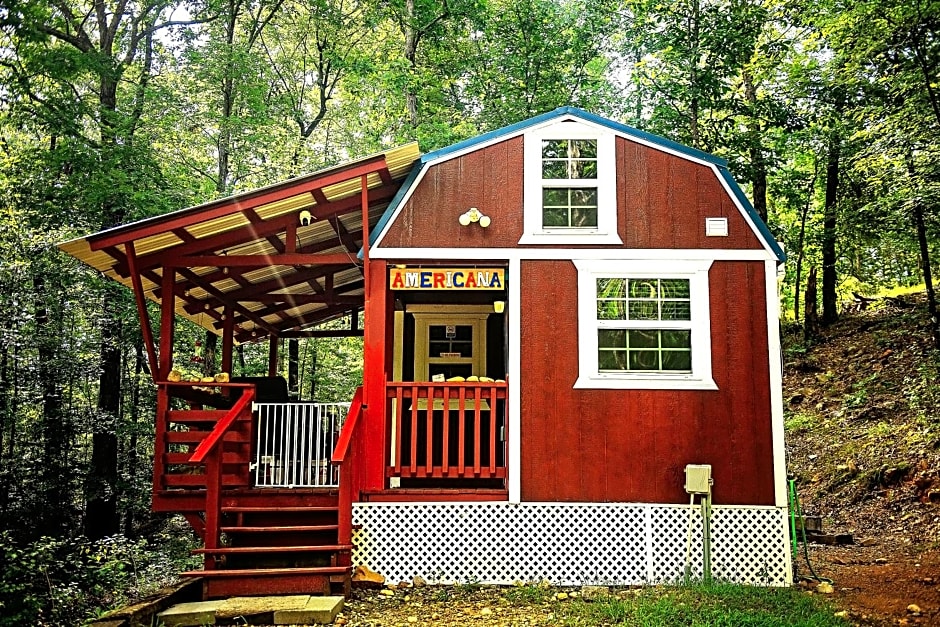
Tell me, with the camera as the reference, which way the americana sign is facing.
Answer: facing the viewer

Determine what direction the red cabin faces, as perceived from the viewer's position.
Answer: facing the viewer
